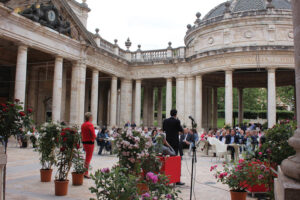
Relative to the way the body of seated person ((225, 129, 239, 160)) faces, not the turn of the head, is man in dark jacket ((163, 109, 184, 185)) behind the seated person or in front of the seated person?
in front

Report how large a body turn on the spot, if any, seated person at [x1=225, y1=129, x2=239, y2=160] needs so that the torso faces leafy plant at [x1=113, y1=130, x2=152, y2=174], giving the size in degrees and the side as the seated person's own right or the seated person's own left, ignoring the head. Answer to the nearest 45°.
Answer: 0° — they already face it

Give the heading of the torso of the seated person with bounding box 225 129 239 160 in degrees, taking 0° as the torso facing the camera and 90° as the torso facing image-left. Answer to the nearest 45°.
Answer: approximately 0°

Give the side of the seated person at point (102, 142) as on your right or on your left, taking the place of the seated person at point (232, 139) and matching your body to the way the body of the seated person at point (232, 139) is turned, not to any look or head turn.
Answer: on your right

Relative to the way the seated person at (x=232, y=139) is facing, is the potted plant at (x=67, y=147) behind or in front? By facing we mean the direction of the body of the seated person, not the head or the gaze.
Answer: in front
